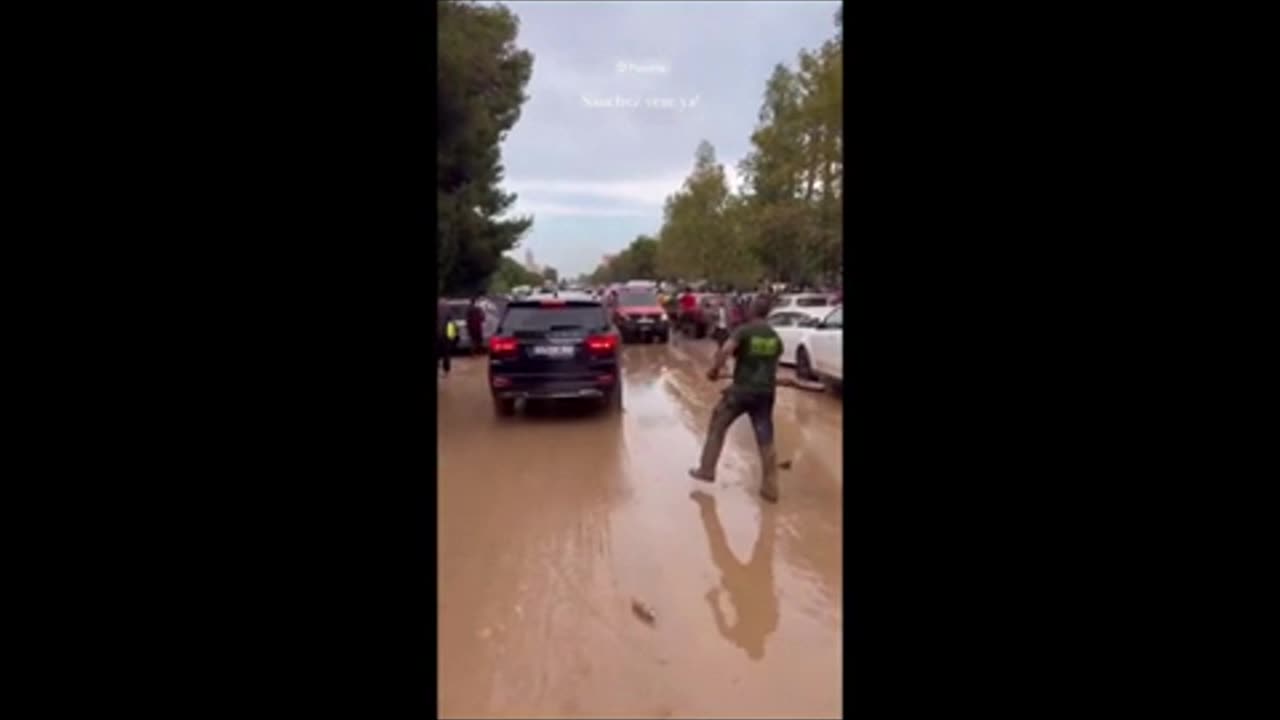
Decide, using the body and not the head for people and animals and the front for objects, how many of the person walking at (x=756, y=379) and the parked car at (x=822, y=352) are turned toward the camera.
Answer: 0

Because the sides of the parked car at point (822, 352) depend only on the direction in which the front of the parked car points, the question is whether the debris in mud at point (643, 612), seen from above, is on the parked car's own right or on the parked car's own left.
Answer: on the parked car's own left

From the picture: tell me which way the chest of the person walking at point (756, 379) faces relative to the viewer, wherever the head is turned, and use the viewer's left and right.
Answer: facing away from the viewer and to the left of the viewer

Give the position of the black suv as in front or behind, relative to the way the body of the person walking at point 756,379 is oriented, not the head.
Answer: in front

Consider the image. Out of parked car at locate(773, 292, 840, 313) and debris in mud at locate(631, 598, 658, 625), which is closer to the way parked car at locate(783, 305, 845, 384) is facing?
the parked car

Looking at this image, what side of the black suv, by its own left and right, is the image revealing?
back

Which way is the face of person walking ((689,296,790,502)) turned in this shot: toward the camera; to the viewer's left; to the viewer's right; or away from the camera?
away from the camera

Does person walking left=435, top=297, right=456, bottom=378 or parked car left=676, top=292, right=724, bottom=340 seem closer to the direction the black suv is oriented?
the parked car

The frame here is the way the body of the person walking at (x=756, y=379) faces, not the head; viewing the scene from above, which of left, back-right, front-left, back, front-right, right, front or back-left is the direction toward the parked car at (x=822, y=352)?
front-right

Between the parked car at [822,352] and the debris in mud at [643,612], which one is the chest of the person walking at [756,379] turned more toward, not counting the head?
the parked car

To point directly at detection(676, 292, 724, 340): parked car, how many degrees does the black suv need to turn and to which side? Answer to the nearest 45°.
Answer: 0° — it already faces it
